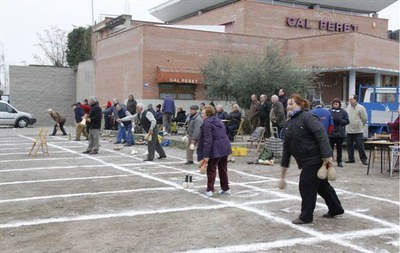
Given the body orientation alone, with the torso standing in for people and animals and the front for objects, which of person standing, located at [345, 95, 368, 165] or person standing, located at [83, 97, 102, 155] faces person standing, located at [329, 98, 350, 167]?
person standing, located at [345, 95, 368, 165]

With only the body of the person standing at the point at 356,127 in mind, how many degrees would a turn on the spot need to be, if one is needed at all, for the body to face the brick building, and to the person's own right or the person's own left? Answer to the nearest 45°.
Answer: approximately 90° to the person's own right

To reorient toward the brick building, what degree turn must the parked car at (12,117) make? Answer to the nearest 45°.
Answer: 0° — it already faces it

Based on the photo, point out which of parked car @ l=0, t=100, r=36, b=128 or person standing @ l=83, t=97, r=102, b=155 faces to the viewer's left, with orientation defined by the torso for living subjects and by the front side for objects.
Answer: the person standing

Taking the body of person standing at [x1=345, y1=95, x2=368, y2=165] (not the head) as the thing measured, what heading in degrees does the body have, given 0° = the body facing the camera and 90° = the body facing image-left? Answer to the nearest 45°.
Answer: approximately 45°

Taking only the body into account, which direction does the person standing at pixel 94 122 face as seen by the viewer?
to the viewer's left

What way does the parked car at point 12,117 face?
to the viewer's right
